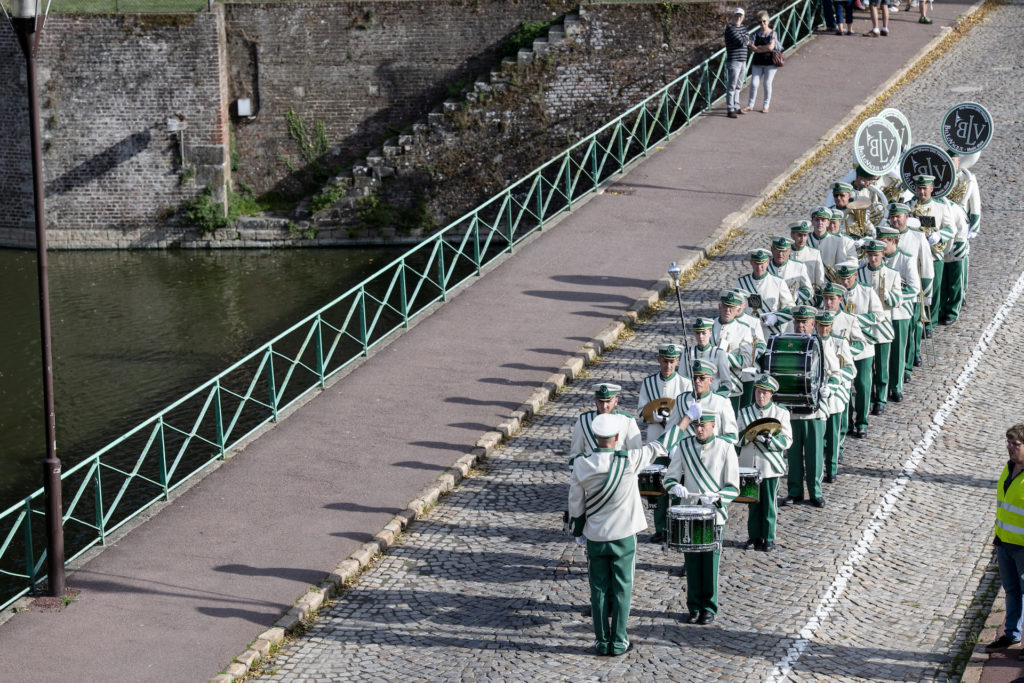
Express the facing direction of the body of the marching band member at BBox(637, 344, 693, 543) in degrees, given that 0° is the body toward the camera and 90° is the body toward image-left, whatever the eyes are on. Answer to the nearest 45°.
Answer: approximately 0°

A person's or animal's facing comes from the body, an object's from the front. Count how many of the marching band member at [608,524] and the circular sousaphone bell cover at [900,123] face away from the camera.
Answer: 1

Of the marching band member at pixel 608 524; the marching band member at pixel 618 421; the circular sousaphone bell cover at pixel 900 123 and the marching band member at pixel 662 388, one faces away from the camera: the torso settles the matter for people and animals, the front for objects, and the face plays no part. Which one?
the marching band member at pixel 608 524

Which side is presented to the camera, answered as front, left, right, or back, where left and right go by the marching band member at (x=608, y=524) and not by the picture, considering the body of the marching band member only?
back

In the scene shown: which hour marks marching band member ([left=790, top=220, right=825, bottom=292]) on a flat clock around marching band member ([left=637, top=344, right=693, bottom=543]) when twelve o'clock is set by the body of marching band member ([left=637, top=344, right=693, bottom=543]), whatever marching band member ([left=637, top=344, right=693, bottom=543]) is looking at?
marching band member ([left=790, top=220, right=825, bottom=292]) is roughly at 7 o'clock from marching band member ([left=637, top=344, right=693, bottom=543]).

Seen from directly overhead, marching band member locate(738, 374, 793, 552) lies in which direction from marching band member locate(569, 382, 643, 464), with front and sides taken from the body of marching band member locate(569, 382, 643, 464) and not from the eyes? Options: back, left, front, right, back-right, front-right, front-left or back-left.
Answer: back-left

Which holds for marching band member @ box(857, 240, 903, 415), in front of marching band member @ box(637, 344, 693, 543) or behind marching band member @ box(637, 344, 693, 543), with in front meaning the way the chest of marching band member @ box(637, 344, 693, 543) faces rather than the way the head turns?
behind

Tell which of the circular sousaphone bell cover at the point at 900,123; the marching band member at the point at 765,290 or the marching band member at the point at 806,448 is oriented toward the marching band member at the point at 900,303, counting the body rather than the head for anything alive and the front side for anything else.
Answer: the circular sousaphone bell cover

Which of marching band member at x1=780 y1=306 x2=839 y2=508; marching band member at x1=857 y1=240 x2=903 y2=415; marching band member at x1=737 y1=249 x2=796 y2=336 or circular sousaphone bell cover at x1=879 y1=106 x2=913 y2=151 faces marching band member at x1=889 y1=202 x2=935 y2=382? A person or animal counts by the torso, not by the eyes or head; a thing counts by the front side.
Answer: the circular sousaphone bell cover

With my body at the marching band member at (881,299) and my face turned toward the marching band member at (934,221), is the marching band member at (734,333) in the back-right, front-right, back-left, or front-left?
back-left

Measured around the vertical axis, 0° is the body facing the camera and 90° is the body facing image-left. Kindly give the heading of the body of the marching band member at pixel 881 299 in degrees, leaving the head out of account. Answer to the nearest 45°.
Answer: approximately 0°

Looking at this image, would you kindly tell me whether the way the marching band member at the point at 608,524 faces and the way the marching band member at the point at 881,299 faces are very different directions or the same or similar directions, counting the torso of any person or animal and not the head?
very different directions
